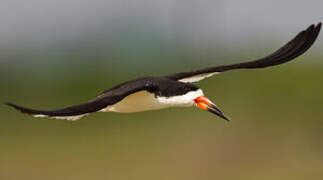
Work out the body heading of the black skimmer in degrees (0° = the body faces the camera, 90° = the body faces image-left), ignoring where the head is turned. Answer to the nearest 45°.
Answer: approximately 315°
